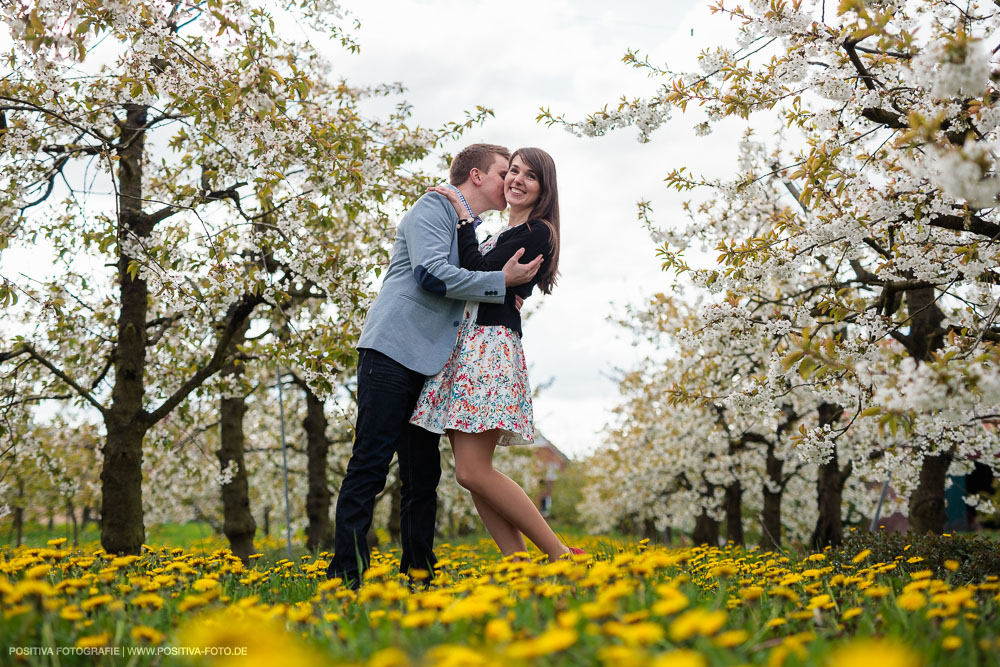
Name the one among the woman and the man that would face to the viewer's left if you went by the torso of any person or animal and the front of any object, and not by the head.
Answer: the woman

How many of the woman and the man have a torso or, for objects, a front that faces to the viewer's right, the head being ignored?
1

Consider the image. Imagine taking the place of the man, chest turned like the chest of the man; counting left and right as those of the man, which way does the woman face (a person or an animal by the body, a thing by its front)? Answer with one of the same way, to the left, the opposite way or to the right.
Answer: the opposite way

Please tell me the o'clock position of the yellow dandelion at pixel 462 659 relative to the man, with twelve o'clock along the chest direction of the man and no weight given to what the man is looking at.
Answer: The yellow dandelion is roughly at 3 o'clock from the man.

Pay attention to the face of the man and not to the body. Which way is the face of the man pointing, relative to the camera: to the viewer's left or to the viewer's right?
to the viewer's right

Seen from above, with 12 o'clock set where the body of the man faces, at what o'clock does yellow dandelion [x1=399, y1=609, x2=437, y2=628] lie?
The yellow dandelion is roughly at 3 o'clock from the man.

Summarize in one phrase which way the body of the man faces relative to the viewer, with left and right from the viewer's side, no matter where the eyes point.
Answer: facing to the right of the viewer
